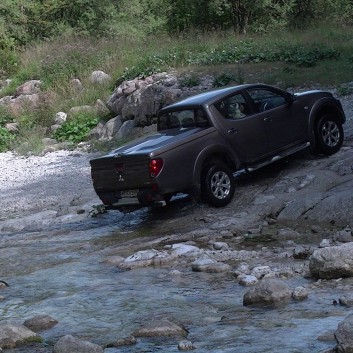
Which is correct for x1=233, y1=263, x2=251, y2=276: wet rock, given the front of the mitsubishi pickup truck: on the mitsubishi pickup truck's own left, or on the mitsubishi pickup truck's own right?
on the mitsubishi pickup truck's own right

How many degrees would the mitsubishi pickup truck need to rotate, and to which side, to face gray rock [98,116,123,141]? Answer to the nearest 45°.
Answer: approximately 45° to its left

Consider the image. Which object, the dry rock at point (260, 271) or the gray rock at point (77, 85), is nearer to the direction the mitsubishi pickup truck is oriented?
the gray rock

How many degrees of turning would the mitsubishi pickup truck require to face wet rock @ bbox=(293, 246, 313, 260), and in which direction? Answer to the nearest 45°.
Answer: approximately 135° to its right

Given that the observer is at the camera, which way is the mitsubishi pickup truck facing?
facing away from the viewer and to the right of the viewer

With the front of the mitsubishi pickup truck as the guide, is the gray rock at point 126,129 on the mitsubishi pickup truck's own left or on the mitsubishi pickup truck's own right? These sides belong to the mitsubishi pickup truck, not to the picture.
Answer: on the mitsubishi pickup truck's own left

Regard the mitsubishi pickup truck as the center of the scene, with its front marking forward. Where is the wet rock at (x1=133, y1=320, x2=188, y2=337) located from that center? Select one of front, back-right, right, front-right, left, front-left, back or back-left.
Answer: back-right

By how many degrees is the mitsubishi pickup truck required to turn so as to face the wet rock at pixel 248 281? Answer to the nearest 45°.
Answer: approximately 135° to its right

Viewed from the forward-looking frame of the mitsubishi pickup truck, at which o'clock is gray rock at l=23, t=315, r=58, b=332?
The gray rock is roughly at 5 o'clock from the mitsubishi pickup truck.

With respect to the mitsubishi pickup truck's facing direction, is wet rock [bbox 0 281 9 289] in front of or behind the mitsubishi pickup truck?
behind

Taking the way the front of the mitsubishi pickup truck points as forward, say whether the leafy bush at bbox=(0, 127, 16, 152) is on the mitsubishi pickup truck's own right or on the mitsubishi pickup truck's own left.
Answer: on the mitsubishi pickup truck's own left

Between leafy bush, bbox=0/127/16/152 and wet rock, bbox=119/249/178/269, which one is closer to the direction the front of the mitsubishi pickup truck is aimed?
the leafy bush

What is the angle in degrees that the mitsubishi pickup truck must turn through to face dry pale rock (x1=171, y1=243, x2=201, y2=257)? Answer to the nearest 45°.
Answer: approximately 135° to its right

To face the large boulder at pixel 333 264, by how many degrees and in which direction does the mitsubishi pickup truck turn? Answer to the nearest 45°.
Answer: approximately 135° to its right

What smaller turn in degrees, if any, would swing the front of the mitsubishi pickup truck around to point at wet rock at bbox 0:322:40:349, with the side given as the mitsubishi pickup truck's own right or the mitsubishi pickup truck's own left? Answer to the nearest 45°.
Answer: approximately 135° to the mitsubishi pickup truck's own right

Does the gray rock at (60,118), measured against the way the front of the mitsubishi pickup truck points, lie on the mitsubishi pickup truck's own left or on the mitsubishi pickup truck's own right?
on the mitsubishi pickup truck's own left

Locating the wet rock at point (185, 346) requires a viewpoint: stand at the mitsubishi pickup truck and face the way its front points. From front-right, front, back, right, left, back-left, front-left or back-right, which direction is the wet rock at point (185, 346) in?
back-right
